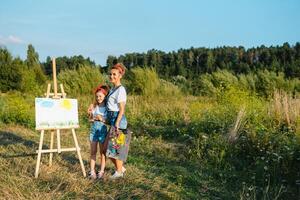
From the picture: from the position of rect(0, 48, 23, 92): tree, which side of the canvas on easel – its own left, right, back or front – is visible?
back

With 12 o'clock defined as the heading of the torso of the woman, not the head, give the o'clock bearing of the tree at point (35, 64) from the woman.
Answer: The tree is roughly at 4 o'clock from the woman.

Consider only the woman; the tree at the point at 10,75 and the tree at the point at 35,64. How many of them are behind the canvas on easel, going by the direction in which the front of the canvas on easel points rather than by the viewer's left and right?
2

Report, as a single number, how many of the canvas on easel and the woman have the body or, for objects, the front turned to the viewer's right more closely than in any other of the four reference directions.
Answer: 0

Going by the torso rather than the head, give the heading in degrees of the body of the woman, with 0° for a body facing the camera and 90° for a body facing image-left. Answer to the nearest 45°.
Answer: approximately 45°

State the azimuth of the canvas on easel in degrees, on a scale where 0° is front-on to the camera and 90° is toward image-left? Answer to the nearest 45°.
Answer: approximately 0°

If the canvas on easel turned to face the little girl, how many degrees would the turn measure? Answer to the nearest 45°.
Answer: approximately 45° to its left

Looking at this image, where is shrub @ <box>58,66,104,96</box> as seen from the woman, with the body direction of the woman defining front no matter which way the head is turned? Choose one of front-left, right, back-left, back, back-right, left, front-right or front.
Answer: back-right

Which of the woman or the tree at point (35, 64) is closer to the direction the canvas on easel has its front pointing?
the woman

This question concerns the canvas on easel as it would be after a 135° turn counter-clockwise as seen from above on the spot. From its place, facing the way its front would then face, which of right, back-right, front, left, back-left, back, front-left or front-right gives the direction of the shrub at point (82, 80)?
front-left

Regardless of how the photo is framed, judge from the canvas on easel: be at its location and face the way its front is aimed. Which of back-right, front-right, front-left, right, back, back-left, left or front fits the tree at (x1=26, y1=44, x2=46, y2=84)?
back
